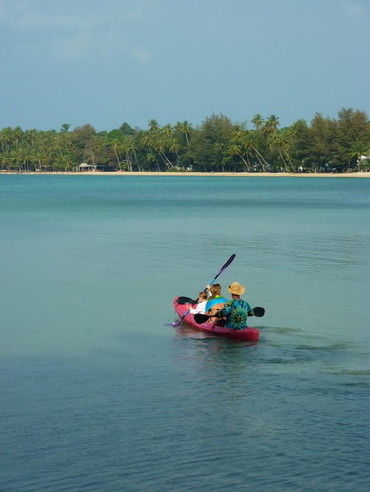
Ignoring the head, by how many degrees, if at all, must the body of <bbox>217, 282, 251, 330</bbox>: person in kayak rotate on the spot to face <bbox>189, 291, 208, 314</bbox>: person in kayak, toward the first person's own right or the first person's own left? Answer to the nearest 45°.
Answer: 0° — they already face them

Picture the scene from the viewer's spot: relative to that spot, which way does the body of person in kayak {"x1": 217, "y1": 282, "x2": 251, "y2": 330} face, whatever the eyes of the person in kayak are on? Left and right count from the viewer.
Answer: facing away from the viewer and to the left of the viewer

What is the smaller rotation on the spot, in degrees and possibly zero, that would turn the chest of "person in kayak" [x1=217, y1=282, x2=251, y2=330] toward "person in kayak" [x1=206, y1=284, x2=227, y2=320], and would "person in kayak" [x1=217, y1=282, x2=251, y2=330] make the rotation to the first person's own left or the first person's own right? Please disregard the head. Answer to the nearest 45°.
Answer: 0° — they already face them
